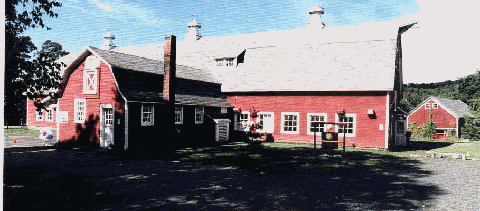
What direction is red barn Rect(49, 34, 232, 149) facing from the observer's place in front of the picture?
facing the viewer and to the left of the viewer

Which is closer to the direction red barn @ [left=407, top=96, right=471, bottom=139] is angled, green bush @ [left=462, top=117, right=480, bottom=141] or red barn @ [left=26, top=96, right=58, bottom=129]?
the red barn

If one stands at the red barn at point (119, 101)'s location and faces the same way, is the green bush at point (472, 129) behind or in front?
behind

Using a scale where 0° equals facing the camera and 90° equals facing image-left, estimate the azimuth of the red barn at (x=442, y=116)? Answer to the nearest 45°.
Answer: approximately 45°

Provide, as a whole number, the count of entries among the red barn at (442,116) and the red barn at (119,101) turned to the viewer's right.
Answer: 0
